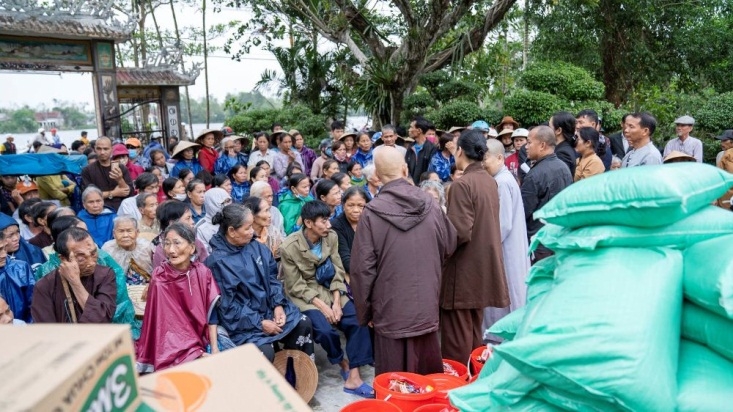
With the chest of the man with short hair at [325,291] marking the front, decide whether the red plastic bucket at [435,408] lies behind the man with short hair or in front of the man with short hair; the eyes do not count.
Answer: in front

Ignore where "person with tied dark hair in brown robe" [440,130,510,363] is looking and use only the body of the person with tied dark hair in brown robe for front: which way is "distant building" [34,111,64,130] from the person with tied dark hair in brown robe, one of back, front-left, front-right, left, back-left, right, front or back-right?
front

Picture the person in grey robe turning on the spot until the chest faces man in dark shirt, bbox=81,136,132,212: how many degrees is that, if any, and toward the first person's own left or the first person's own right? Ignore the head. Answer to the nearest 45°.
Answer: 0° — they already face them

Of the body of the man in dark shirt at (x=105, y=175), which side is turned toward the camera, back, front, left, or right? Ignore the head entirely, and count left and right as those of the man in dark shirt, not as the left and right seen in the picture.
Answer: front

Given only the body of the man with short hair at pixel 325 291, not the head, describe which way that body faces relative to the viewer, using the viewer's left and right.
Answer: facing the viewer and to the right of the viewer

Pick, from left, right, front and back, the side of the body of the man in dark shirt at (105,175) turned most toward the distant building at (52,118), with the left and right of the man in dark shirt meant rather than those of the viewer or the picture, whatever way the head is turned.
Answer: back

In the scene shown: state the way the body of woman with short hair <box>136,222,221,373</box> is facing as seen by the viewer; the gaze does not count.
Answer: toward the camera

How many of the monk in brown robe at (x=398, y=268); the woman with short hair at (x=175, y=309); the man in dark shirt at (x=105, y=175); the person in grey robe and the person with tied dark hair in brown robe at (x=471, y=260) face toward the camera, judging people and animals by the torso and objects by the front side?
2

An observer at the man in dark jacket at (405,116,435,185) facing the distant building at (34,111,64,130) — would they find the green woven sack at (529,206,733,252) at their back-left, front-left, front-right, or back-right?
back-left

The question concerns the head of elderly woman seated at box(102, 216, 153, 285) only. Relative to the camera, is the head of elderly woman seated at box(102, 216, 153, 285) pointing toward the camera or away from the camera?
toward the camera

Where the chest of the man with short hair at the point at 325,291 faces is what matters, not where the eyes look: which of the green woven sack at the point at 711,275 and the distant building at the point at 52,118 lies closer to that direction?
the green woven sack

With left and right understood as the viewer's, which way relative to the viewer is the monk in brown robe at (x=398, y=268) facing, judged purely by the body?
facing away from the viewer

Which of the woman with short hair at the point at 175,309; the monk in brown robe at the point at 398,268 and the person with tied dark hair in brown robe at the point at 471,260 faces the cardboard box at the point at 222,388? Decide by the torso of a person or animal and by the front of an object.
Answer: the woman with short hair

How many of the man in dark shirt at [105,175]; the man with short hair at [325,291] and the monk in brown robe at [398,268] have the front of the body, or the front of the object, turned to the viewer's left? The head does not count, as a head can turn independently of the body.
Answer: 0

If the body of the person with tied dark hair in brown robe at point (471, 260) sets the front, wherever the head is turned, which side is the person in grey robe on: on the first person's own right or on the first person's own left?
on the first person's own right

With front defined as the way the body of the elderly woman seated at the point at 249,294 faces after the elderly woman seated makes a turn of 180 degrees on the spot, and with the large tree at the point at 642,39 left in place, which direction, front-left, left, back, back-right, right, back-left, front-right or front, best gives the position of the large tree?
right
